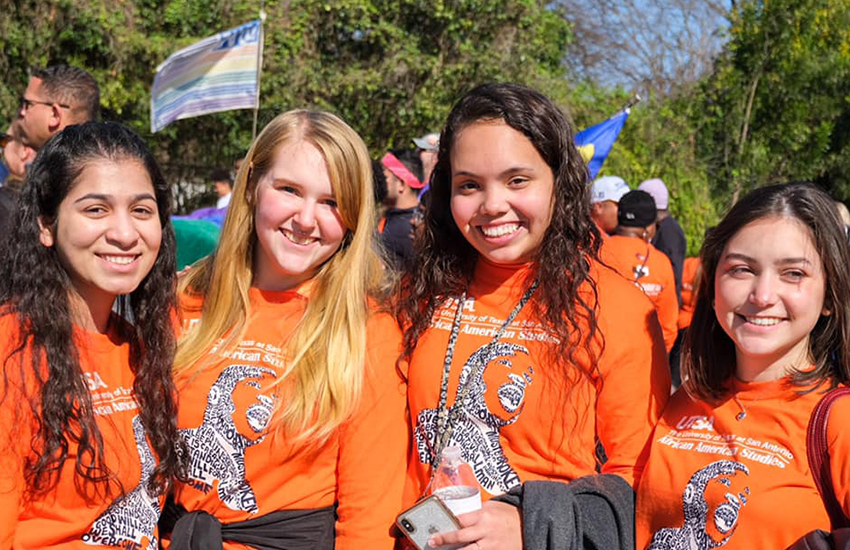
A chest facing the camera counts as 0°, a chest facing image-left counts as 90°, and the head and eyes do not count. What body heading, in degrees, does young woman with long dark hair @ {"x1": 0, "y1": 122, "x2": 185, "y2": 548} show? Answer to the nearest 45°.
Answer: approximately 315°

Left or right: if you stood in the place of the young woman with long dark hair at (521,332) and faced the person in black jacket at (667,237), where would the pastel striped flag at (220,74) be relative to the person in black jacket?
left

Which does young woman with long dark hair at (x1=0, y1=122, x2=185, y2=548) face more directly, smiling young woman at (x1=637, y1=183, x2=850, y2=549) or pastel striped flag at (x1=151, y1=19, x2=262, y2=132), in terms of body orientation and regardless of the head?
the smiling young woman

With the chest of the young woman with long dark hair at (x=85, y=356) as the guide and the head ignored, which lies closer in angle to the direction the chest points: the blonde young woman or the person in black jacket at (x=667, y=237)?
the blonde young woman

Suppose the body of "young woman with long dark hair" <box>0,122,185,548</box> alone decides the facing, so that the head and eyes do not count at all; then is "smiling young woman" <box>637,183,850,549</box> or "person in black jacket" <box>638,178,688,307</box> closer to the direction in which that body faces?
the smiling young woman

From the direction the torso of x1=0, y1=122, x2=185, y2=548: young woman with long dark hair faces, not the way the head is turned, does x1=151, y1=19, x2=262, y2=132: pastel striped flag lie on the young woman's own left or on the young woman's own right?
on the young woman's own left

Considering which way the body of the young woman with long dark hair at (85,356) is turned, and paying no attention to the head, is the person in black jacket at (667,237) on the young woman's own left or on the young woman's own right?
on the young woman's own left

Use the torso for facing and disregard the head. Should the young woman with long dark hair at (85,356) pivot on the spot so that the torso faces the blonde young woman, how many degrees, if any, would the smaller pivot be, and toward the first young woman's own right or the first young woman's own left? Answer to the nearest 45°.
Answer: approximately 45° to the first young woman's own left

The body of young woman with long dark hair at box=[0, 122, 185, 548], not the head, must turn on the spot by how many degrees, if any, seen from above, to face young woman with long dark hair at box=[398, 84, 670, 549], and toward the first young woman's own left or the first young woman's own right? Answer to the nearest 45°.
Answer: approximately 45° to the first young woman's own left

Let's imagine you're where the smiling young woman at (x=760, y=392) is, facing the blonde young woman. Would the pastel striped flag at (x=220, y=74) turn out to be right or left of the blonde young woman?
right

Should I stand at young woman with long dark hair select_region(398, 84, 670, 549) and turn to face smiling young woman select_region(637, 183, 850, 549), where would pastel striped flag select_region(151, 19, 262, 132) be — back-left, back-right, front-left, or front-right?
back-left
